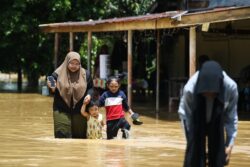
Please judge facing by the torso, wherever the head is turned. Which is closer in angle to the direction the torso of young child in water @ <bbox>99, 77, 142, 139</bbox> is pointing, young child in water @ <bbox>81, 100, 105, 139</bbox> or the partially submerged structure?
the young child in water

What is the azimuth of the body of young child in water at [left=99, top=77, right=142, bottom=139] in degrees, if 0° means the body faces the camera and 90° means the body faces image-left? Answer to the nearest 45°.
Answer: approximately 0°

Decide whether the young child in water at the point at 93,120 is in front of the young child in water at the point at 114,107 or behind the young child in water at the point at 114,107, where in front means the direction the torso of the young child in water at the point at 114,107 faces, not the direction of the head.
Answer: in front

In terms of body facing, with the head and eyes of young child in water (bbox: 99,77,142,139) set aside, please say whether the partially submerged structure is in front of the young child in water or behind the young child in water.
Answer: behind
